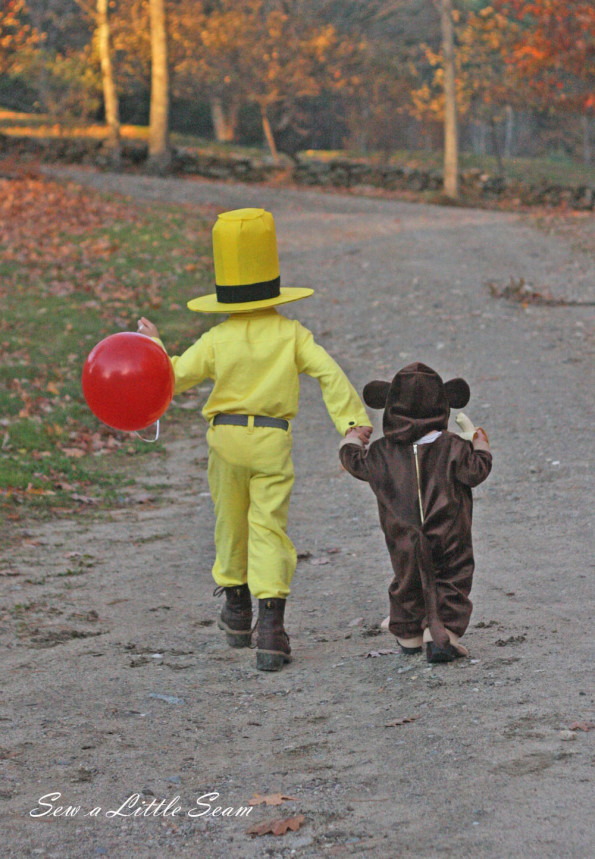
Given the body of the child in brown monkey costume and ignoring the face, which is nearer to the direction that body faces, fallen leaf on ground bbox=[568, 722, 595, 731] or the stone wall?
the stone wall

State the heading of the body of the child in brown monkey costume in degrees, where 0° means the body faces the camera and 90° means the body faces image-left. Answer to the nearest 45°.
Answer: approximately 180°

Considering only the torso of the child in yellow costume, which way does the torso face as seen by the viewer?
away from the camera

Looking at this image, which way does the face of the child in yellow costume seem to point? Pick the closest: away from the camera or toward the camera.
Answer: away from the camera

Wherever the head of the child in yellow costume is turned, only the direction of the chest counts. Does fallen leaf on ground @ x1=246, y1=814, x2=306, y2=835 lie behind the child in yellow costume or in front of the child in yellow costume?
behind

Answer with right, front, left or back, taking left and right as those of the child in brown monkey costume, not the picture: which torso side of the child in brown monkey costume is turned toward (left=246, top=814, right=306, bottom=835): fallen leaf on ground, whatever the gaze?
back

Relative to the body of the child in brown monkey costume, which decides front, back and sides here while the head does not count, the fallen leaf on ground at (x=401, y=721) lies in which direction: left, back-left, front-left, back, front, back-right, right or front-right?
back

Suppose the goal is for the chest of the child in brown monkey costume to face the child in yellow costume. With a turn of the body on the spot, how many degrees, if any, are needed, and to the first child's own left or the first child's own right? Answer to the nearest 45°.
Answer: approximately 45° to the first child's own left

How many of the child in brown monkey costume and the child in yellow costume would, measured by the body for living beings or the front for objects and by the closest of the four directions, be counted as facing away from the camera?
2

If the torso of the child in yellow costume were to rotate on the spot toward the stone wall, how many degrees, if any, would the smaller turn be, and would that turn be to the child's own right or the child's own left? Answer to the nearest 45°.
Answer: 0° — they already face it

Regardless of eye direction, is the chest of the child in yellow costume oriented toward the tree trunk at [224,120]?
yes
